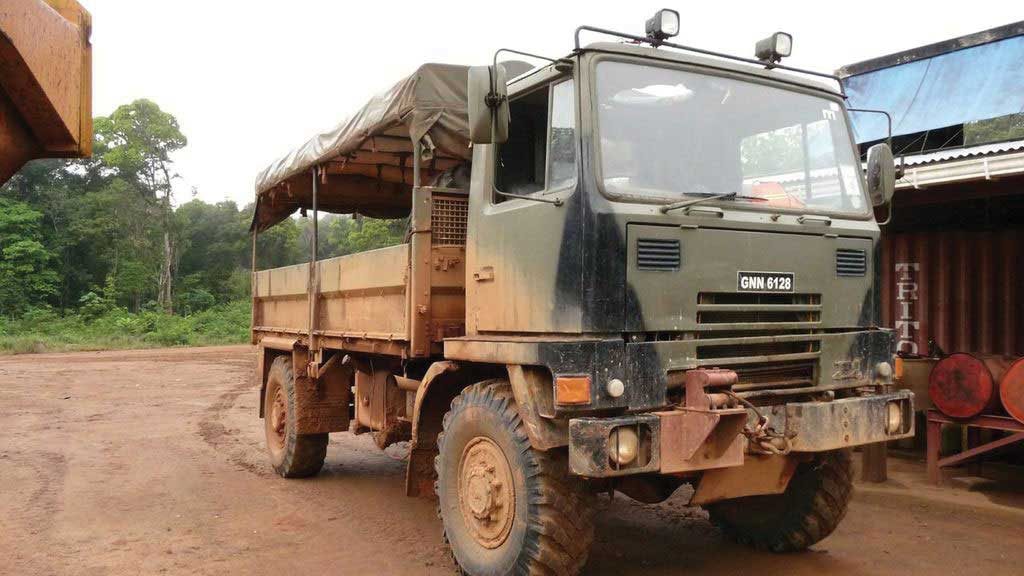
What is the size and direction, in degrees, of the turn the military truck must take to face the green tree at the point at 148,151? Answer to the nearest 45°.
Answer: approximately 180°

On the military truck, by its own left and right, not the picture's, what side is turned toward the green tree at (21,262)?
back

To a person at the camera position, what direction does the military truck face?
facing the viewer and to the right of the viewer

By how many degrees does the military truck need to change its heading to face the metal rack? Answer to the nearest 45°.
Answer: approximately 90° to its left

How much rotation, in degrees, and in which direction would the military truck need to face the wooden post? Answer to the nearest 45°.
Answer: approximately 90° to its left

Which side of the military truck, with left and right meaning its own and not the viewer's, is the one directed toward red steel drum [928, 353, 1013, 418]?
left
